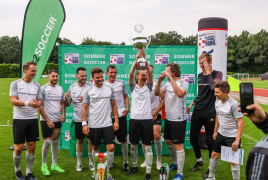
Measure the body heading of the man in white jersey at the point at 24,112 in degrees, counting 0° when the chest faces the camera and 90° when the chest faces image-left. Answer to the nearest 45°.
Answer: approximately 315°

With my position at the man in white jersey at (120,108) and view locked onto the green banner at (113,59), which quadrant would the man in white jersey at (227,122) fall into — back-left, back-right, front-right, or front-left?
back-right

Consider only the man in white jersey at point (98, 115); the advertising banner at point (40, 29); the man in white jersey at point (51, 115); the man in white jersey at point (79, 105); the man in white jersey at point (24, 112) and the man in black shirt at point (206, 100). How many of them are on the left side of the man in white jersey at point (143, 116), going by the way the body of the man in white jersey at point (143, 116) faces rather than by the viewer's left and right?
1

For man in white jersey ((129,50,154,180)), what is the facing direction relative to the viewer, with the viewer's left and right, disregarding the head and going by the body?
facing the viewer

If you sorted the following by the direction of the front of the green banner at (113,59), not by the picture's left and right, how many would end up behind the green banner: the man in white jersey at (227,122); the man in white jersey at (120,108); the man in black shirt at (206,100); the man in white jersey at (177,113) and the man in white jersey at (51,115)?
0

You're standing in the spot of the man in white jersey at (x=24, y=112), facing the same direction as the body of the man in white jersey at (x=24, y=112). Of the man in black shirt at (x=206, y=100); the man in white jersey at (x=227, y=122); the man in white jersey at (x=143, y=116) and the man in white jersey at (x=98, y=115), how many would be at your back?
0

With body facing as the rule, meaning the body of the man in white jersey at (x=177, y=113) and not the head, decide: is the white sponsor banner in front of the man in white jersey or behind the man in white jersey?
behind

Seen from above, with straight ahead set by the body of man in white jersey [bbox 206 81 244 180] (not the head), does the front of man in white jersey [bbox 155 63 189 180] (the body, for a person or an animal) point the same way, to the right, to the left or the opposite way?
the same way

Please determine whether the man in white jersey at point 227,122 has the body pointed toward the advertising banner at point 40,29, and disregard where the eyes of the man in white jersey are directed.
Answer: no

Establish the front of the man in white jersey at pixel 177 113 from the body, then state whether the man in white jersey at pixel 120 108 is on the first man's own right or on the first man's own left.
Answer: on the first man's own right

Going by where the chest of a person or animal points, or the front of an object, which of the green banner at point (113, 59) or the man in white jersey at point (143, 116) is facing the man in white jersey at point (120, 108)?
the green banner

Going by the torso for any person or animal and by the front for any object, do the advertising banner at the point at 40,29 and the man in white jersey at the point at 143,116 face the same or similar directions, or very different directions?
same or similar directions

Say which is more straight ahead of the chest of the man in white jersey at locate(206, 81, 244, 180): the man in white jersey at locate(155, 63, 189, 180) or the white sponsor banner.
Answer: the man in white jersey

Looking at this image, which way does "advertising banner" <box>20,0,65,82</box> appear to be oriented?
toward the camera

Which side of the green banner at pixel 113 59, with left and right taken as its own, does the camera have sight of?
front

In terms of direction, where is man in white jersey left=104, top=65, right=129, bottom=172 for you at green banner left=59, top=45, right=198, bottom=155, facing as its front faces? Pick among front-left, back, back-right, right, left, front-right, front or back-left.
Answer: front
